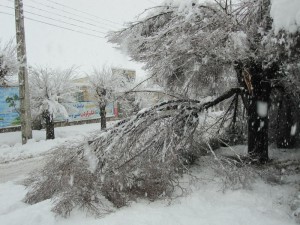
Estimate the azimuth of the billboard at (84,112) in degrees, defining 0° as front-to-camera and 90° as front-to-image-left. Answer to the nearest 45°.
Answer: approximately 0°

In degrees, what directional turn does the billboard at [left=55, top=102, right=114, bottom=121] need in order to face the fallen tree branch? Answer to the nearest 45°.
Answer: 0° — it already faces it

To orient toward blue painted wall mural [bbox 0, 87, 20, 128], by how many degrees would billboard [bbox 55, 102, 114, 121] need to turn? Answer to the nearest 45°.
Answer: approximately 45° to its right

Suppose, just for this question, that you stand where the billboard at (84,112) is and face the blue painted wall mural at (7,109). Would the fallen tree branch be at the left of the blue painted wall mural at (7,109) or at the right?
left

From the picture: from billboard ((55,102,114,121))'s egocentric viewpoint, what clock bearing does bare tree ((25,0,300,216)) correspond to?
The bare tree is roughly at 12 o'clock from the billboard.
